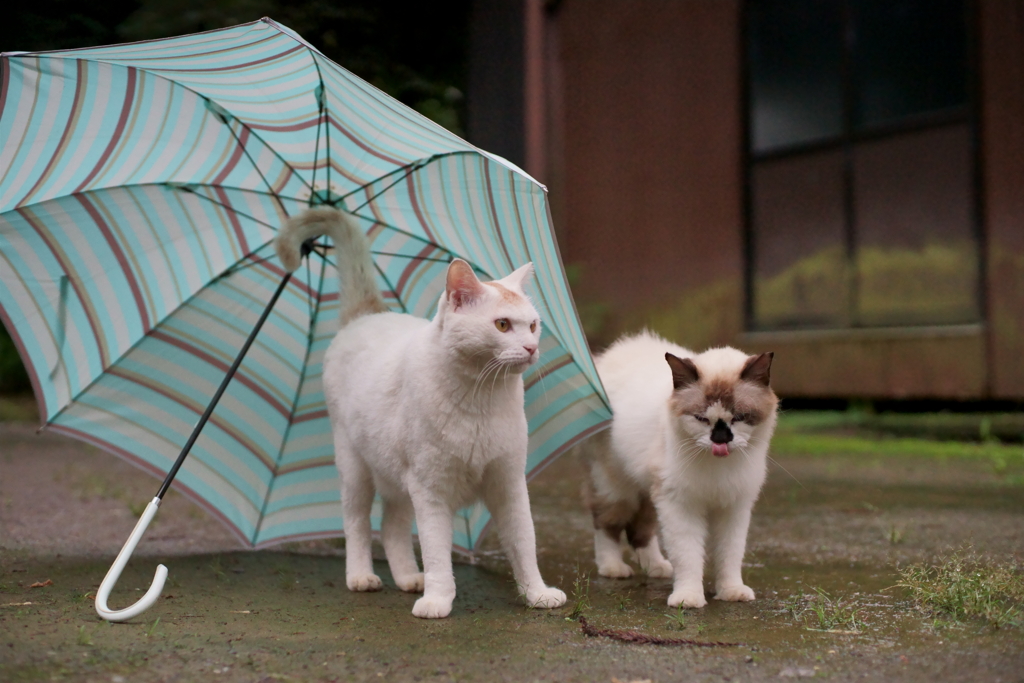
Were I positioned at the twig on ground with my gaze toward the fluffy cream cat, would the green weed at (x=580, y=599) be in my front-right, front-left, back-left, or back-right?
front-left

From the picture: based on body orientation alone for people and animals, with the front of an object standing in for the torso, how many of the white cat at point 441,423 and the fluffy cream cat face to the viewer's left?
0

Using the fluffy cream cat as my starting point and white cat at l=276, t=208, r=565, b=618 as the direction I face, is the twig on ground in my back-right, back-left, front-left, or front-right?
front-left

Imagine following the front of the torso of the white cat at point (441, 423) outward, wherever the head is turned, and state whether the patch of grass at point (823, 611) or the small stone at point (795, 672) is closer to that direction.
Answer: the small stone

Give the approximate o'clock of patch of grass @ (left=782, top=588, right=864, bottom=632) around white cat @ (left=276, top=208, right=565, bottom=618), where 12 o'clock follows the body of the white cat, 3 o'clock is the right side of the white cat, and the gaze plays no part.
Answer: The patch of grass is roughly at 11 o'clock from the white cat.

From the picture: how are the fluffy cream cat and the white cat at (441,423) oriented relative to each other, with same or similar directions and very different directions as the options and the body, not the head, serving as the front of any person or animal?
same or similar directions

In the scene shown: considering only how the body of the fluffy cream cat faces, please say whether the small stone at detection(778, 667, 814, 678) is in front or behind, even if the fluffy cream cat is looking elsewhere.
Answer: in front

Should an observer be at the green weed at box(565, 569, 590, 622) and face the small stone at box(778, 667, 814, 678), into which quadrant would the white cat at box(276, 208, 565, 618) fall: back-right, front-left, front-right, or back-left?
back-right

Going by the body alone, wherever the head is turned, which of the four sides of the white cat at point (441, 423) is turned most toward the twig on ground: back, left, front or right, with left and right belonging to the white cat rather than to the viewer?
front

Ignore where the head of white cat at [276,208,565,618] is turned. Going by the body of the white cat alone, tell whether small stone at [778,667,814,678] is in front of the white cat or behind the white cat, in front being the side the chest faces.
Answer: in front

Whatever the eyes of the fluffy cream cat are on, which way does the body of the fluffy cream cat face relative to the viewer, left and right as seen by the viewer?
facing the viewer and to the right of the viewer

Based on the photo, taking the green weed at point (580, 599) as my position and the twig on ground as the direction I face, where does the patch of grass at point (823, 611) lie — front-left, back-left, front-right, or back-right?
front-left

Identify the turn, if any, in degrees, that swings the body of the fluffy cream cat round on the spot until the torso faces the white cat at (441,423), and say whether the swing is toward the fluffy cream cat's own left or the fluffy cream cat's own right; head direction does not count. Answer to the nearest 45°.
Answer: approximately 135° to the fluffy cream cat's own right
